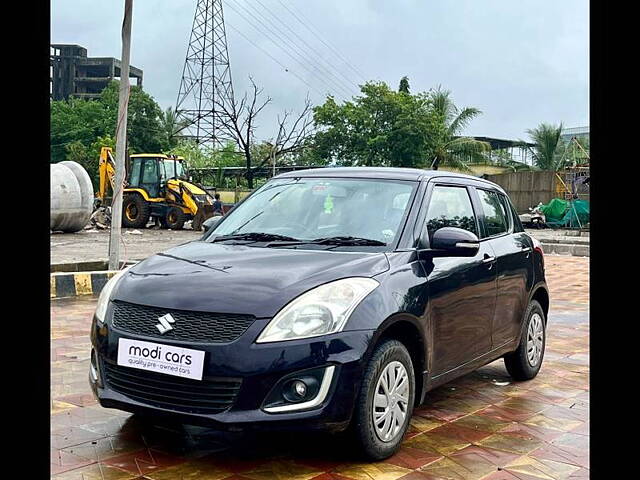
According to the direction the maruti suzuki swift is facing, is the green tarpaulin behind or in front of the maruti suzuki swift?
behind

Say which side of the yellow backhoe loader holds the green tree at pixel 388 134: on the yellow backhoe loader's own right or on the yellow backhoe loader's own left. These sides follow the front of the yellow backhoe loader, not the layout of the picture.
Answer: on the yellow backhoe loader's own left

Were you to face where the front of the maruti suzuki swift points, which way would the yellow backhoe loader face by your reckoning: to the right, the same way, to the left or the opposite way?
to the left

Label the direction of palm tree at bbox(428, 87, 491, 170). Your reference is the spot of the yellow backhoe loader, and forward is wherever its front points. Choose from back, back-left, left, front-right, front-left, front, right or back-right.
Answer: left

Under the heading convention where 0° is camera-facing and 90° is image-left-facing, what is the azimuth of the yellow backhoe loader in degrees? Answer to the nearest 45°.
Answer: approximately 315°

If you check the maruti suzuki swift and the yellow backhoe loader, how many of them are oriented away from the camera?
0

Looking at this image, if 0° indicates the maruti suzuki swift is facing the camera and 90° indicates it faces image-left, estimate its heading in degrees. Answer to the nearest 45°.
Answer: approximately 45°

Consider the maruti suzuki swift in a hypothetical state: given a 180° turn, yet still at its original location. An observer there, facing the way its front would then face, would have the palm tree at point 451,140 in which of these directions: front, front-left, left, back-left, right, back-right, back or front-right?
front-left

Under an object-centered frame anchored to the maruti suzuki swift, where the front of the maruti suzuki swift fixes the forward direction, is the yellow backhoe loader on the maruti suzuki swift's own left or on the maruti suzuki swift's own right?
on the maruti suzuki swift's own right

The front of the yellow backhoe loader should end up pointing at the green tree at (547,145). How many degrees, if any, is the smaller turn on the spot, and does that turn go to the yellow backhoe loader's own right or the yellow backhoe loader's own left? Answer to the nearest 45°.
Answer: approximately 90° to the yellow backhoe loader's own left
